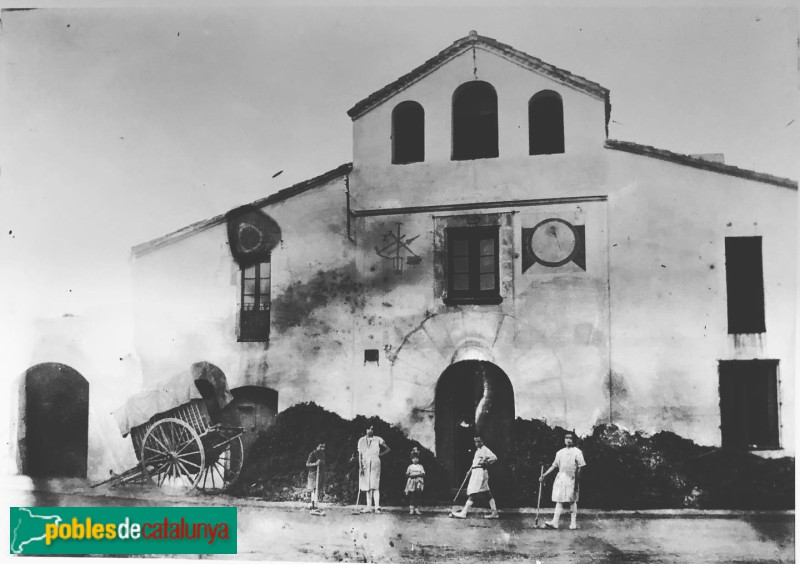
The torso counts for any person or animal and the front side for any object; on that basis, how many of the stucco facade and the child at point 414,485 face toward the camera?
2

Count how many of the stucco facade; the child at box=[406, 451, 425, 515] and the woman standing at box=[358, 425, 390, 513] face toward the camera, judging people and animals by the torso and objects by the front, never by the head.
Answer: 3

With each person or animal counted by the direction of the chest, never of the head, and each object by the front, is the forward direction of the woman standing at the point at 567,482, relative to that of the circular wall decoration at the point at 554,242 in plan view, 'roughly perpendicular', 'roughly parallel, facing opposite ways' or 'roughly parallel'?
roughly parallel

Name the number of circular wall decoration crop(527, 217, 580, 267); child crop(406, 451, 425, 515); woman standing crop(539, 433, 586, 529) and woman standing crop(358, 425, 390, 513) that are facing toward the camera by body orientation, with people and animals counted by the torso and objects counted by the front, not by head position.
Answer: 4

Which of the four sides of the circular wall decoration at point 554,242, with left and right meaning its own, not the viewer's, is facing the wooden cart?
right

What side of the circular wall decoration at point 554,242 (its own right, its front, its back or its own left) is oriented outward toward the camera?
front

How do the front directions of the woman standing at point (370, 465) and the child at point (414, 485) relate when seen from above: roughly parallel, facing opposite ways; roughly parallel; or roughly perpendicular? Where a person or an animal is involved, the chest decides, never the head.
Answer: roughly parallel

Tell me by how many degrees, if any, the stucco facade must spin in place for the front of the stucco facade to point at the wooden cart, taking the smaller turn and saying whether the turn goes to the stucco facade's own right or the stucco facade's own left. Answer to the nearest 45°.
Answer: approximately 90° to the stucco facade's own right

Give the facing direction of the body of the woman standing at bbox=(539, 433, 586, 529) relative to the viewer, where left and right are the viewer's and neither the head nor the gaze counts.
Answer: facing the viewer

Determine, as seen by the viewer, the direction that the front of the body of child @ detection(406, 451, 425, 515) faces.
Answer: toward the camera

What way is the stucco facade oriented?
toward the camera
